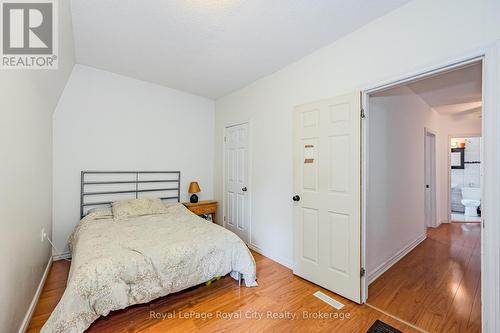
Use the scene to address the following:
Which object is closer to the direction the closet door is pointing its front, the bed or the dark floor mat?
the bed

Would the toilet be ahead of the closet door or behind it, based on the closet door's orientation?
behind

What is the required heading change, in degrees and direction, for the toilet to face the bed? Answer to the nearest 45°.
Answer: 0° — it already faces it

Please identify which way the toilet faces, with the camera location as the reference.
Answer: facing the viewer

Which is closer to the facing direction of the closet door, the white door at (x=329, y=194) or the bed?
the bed

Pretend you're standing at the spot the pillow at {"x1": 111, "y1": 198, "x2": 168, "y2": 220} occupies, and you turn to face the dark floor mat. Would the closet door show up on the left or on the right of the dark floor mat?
left

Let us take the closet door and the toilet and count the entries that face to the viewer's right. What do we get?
0

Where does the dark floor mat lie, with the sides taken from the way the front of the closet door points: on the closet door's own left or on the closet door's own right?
on the closet door's own left

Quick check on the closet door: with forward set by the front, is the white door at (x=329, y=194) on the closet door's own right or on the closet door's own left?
on the closet door's own left

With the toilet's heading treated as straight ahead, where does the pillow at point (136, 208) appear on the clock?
The pillow is roughly at 1 o'clock from the toilet.

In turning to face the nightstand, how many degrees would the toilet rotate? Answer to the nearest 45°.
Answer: approximately 45° to its right

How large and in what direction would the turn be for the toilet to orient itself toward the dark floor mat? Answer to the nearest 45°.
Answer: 0° — it already faces it
